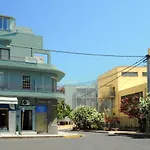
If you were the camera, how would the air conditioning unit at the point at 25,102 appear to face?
facing the viewer

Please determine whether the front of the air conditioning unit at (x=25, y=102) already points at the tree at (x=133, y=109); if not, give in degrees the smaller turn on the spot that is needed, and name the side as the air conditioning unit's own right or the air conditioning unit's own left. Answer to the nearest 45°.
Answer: approximately 90° to the air conditioning unit's own left

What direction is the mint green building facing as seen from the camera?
toward the camera

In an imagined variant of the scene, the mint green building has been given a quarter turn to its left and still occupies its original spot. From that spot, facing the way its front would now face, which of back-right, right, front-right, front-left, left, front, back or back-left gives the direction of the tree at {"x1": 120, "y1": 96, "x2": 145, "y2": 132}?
front
